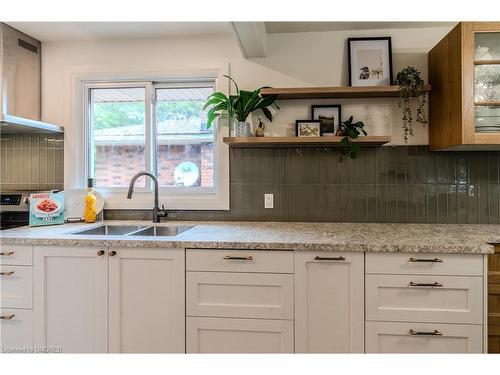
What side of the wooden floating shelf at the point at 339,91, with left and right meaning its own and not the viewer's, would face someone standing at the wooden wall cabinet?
left

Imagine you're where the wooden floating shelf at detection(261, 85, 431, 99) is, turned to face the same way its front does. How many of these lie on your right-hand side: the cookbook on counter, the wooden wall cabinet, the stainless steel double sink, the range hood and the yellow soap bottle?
4

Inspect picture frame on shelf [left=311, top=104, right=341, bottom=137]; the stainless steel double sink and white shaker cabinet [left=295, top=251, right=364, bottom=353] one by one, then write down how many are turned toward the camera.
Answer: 3

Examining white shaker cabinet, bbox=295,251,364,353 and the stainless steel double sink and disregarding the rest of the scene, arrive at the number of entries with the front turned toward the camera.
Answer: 2

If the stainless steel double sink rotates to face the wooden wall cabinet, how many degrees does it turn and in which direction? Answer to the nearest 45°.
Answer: approximately 45° to its left

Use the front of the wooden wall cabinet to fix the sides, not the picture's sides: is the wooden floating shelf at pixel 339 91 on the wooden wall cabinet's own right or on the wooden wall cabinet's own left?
on the wooden wall cabinet's own right

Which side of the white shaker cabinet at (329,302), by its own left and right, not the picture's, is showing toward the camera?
front

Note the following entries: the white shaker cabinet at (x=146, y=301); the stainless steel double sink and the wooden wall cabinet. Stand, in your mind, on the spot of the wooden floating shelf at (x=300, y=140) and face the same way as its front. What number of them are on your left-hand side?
1

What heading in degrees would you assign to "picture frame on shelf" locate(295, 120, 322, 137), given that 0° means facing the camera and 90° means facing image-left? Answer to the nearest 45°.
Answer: approximately 0°

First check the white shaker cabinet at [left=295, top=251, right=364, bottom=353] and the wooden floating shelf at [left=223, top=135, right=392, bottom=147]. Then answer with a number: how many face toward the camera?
2

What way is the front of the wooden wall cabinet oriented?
toward the camera

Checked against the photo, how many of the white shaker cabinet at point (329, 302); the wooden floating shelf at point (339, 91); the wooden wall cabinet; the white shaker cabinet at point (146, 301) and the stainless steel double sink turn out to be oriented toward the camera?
5
